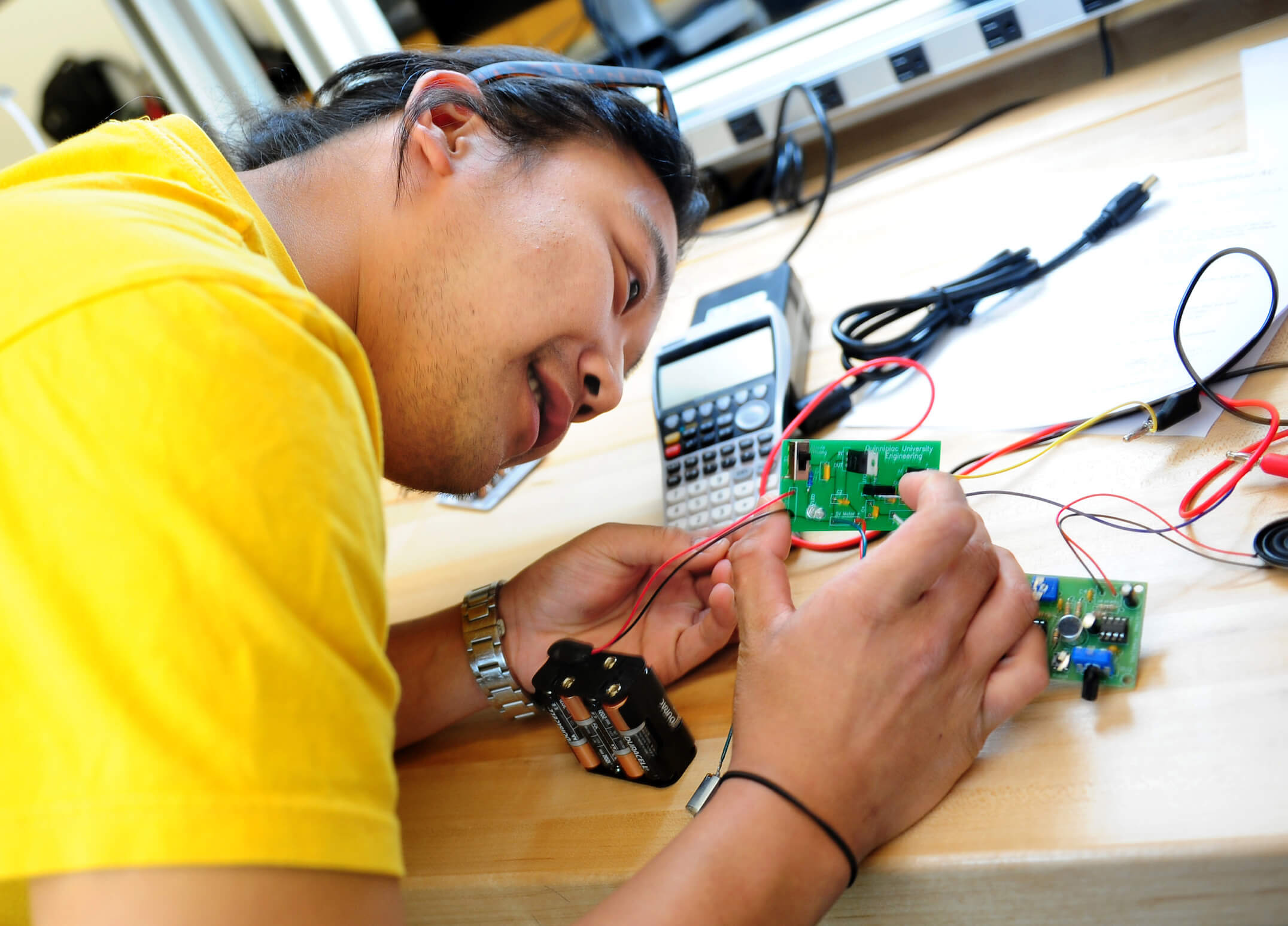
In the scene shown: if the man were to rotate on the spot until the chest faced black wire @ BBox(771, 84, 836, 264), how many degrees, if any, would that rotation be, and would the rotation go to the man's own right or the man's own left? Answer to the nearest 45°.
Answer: approximately 45° to the man's own left

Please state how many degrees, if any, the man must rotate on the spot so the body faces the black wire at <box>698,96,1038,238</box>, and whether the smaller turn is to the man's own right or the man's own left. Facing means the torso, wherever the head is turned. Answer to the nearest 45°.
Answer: approximately 45° to the man's own left

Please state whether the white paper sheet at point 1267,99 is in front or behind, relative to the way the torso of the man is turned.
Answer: in front

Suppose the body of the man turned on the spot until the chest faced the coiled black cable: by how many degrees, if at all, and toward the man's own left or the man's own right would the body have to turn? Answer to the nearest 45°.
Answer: approximately 45° to the man's own left

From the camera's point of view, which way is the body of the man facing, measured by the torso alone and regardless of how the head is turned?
to the viewer's right

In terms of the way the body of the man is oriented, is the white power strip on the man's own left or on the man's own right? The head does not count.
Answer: on the man's own left
